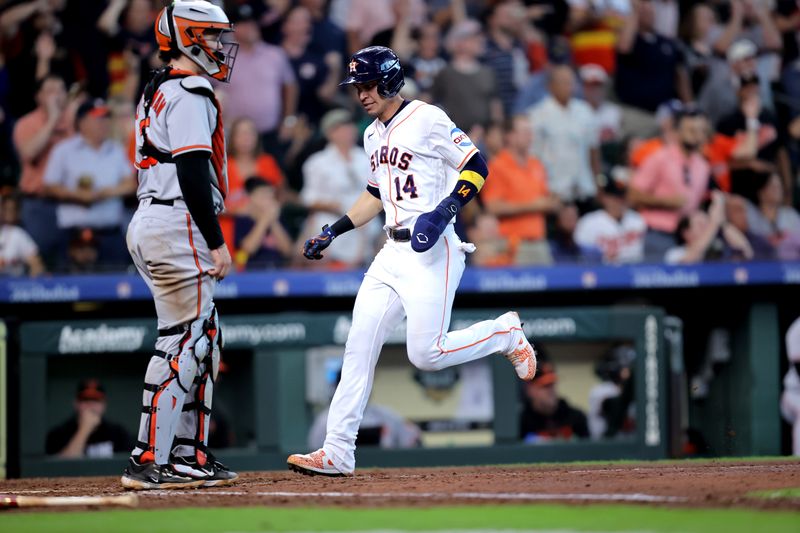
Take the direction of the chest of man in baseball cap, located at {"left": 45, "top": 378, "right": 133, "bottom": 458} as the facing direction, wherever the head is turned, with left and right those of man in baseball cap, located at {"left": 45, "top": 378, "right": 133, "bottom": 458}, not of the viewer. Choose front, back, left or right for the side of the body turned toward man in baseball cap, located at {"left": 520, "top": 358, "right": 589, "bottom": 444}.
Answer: left

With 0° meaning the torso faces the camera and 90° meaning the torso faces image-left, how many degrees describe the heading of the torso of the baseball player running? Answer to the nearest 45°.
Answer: approximately 45°

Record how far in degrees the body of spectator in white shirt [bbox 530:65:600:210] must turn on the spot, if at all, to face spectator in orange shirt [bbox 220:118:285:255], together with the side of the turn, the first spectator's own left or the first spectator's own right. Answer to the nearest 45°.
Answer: approximately 90° to the first spectator's own right

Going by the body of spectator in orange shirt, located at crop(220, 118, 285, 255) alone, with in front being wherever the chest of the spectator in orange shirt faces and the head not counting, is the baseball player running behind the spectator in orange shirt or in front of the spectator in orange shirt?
in front

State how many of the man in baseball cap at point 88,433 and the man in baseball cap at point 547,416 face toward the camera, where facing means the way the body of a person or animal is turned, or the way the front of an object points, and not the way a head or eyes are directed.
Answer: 2

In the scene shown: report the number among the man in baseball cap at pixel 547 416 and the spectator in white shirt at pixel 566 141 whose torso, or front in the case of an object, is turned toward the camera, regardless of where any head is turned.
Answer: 2

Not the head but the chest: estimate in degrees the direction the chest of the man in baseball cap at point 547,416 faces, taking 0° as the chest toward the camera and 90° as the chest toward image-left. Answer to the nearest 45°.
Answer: approximately 0°

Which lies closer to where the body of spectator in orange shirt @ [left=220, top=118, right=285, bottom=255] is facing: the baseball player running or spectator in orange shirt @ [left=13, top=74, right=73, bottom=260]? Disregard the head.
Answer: the baseball player running

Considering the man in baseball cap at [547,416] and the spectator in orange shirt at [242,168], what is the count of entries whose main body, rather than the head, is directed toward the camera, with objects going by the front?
2
